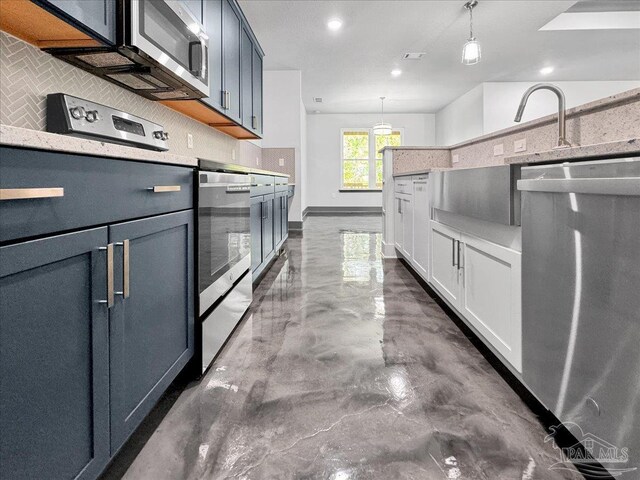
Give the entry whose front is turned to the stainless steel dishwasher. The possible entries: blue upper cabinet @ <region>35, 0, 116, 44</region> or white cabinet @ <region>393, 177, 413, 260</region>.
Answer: the blue upper cabinet

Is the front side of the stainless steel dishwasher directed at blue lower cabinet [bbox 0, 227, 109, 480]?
yes

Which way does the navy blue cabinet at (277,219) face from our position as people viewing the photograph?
facing to the right of the viewer

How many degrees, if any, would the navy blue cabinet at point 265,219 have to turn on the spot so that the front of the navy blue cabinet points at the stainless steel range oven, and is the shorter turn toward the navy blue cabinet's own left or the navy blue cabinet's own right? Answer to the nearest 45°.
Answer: approximately 90° to the navy blue cabinet's own right

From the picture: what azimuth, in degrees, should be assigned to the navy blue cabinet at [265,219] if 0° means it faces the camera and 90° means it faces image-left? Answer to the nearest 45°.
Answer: approximately 270°

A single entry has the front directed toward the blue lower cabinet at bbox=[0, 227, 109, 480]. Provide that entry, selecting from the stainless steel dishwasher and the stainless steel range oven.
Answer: the stainless steel dishwasher

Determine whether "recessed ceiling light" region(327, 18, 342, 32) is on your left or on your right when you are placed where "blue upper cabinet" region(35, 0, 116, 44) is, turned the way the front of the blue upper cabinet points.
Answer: on your left

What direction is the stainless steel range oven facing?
to the viewer's right

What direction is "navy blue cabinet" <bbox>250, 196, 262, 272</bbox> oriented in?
to the viewer's right

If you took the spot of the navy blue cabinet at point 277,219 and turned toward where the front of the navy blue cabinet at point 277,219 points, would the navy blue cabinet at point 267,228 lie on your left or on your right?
on your right

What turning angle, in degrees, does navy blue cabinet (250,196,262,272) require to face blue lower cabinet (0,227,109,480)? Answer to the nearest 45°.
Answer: approximately 90° to its right
